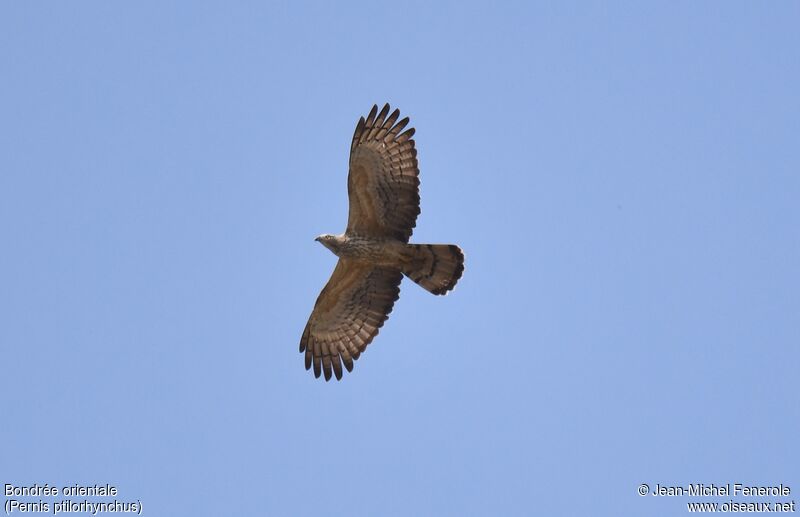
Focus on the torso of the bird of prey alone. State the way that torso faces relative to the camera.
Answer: to the viewer's left
